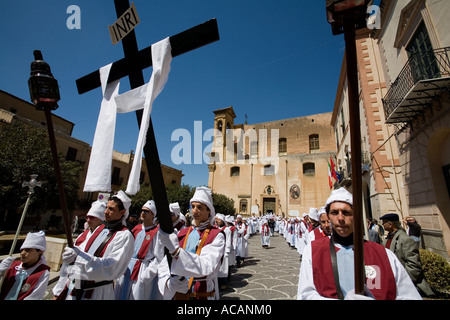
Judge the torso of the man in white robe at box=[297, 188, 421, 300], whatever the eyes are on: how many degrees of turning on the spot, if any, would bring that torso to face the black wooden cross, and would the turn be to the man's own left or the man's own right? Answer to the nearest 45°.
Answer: approximately 45° to the man's own right

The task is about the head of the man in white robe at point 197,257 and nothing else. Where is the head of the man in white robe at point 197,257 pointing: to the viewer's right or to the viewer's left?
to the viewer's left

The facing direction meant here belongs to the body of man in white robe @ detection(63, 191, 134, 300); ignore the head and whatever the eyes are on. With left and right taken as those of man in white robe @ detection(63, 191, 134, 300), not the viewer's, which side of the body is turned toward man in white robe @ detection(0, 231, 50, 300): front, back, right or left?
right

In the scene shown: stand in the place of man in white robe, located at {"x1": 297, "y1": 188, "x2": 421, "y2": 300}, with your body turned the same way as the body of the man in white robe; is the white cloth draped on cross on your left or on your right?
on your right

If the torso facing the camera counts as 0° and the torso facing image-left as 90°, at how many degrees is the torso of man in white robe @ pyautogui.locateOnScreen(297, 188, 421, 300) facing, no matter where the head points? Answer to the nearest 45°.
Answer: approximately 0°

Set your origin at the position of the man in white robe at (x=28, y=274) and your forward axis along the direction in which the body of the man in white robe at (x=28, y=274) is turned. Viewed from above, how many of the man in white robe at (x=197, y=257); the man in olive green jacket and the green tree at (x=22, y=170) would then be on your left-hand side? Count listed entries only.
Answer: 2

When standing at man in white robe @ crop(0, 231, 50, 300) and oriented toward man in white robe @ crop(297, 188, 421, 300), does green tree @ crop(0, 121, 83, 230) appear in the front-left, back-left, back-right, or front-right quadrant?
back-left

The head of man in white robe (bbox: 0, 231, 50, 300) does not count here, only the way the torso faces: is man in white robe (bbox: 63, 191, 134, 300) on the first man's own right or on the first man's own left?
on the first man's own left

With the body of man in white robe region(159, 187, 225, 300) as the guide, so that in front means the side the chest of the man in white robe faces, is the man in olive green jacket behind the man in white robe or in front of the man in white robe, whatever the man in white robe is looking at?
behind

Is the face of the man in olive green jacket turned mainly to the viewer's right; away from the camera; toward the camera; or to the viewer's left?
to the viewer's left
